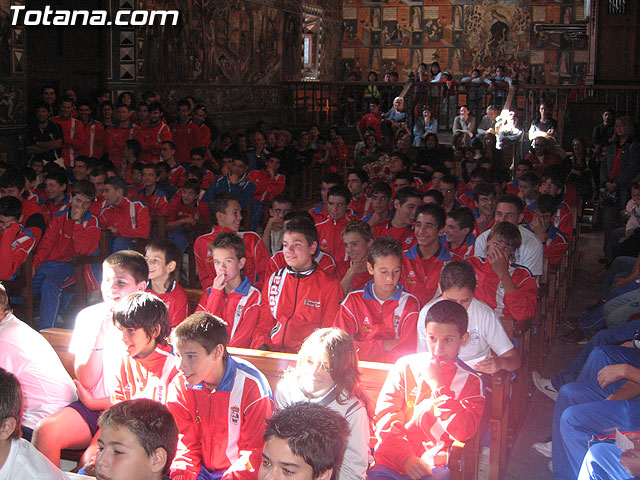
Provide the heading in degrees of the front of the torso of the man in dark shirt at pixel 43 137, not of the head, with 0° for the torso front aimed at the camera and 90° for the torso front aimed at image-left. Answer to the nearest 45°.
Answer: approximately 0°

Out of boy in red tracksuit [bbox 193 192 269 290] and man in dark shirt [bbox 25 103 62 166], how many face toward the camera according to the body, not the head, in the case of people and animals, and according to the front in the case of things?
2

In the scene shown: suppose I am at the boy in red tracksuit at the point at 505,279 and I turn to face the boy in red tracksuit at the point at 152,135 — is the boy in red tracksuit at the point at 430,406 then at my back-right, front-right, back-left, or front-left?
back-left

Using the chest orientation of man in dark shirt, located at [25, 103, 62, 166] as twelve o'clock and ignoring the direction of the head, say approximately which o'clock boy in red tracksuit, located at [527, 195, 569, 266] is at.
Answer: The boy in red tracksuit is roughly at 11 o'clock from the man in dark shirt.

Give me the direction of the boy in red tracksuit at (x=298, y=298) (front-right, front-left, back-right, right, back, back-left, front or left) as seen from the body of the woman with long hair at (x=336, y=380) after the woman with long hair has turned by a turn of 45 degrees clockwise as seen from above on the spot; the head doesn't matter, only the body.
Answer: right

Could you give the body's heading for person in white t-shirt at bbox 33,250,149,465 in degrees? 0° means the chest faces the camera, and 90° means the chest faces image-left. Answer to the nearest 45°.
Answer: approximately 45°
